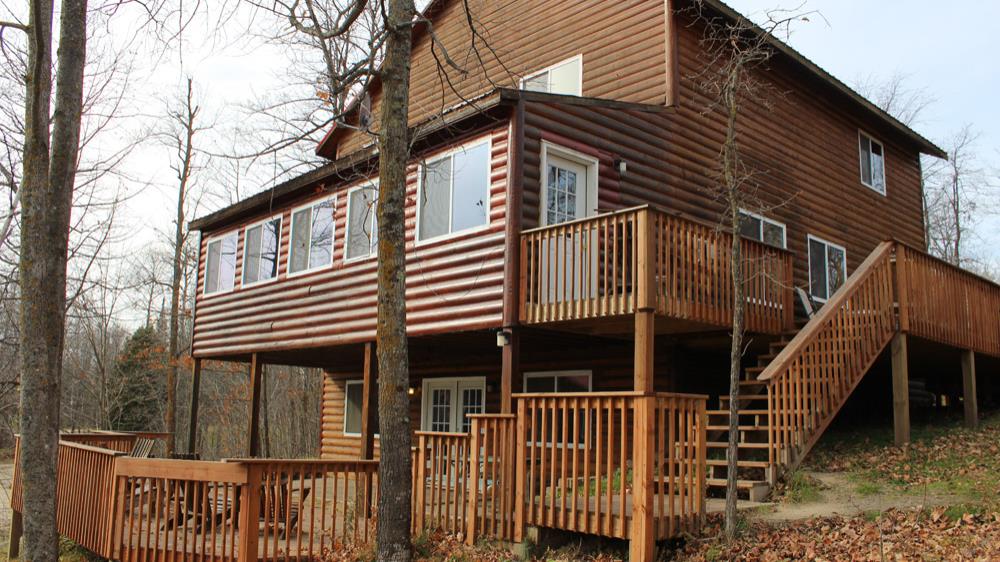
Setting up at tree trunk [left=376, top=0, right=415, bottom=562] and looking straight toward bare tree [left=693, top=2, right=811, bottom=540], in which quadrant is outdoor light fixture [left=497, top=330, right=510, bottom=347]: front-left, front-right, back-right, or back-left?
front-left
